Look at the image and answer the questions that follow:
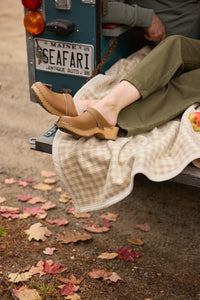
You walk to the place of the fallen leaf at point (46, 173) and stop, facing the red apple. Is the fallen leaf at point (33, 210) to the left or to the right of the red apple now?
right

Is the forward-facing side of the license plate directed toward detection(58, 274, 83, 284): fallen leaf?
yes

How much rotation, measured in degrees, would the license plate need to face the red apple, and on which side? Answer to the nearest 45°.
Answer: approximately 45° to its left

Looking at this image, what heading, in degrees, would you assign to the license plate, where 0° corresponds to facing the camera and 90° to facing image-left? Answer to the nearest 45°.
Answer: approximately 0°

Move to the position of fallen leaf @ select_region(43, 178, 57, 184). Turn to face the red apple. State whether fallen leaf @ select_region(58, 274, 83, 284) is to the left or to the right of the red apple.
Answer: right
